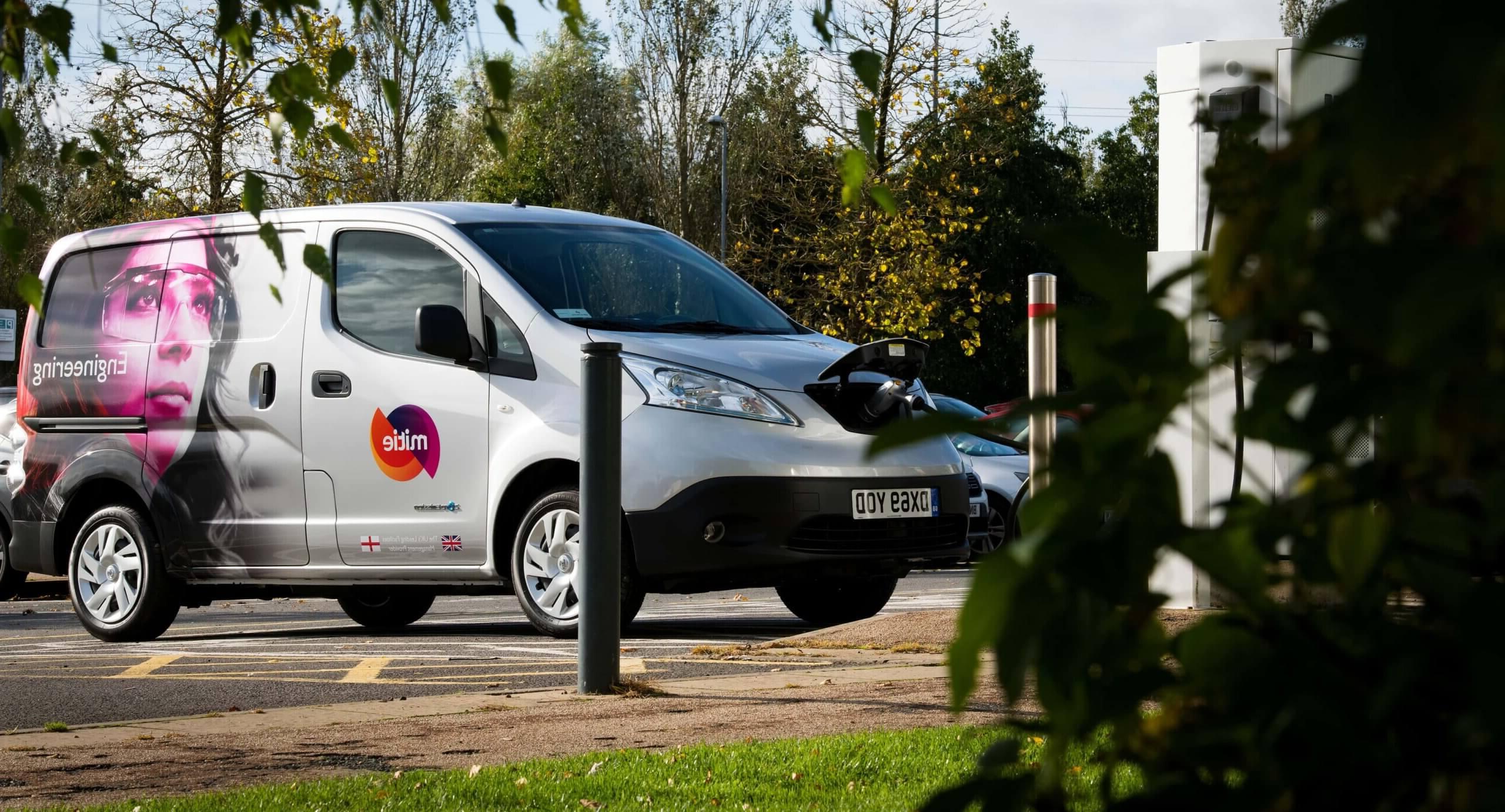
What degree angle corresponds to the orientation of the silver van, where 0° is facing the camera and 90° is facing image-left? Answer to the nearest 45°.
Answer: approximately 315°

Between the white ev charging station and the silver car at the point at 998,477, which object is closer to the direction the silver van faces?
the white ev charging station

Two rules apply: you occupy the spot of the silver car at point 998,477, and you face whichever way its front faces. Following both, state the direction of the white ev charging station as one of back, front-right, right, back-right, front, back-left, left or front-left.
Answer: front-left

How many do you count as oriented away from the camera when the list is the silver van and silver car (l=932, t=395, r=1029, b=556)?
0

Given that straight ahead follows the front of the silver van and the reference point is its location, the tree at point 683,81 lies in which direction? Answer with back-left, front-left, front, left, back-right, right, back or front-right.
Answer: back-left

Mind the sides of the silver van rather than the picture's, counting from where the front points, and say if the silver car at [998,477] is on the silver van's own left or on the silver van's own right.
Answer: on the silver van's own left
